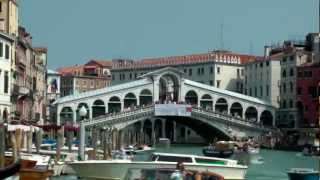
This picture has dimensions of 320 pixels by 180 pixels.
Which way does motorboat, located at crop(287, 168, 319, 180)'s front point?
to the viewer's left

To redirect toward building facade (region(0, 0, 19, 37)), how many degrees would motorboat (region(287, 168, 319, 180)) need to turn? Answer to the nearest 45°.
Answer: approximately 45° to its right

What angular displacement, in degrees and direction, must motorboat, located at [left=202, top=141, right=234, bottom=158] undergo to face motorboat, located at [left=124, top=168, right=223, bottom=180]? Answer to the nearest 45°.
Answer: approximately 90° to its left

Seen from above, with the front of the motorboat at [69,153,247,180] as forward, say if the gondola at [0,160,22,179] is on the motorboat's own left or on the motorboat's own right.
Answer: on the motorboat's own left

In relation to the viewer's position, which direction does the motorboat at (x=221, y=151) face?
facing to the left of the viewer

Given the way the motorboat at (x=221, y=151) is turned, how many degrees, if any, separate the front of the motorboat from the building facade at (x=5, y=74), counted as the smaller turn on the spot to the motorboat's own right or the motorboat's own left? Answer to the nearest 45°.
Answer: approximately 45° to the motorboat's own left

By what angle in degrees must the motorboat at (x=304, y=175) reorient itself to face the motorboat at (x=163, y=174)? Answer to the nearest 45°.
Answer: approximately 45° to its left

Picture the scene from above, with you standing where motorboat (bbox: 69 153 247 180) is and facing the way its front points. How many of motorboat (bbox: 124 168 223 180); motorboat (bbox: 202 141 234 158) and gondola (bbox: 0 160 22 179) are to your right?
1

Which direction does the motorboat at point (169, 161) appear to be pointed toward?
to the viewer's left
